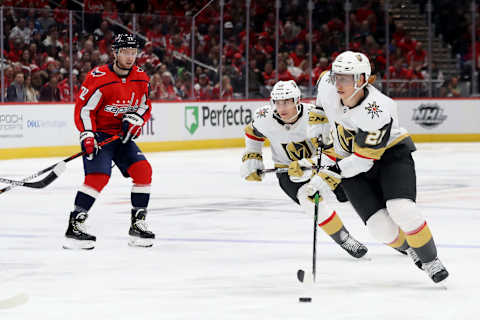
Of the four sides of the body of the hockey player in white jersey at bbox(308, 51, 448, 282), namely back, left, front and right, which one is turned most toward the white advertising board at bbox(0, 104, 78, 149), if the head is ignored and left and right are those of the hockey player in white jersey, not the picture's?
right

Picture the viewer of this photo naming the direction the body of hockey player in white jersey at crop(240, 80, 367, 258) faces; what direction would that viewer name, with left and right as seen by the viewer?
facing the viewer

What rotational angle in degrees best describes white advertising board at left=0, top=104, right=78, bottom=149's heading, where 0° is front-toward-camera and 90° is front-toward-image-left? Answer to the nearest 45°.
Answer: approximately 0°

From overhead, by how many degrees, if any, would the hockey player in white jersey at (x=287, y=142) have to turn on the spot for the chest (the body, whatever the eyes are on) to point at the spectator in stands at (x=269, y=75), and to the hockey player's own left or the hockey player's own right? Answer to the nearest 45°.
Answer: approximately 180°

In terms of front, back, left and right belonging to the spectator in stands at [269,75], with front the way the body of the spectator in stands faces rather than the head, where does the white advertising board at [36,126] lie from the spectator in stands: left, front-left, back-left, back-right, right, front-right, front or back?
front-right

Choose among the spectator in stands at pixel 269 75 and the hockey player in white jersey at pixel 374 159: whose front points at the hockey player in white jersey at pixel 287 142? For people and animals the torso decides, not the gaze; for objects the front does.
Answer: the spectator in stands

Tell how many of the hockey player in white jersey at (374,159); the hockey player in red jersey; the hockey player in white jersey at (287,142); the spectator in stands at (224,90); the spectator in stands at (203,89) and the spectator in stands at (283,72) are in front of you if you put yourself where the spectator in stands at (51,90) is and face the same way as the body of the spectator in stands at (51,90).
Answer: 3

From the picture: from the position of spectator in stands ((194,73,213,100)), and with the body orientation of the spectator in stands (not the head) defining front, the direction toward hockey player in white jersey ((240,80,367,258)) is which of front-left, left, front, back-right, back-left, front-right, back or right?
front

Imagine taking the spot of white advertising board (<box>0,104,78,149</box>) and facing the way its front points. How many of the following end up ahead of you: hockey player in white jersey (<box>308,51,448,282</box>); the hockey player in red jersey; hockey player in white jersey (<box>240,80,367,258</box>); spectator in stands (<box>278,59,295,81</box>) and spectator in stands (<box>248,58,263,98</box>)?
3

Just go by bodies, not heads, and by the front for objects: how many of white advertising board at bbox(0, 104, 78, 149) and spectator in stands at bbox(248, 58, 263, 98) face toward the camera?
2

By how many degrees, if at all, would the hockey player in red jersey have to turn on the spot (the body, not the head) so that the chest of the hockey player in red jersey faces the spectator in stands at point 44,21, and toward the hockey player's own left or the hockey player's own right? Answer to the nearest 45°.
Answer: approximately 135° to the hockey player's own left

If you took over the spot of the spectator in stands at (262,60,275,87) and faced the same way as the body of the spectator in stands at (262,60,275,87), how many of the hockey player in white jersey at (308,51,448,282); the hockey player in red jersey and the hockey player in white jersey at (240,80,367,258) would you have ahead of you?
3

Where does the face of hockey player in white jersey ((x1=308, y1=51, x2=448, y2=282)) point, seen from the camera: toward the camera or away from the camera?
toward the camera

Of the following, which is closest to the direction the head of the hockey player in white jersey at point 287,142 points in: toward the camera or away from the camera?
toward the camera

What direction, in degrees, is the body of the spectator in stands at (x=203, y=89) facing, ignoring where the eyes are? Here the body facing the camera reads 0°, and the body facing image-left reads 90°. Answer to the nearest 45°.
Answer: approximately 0°
